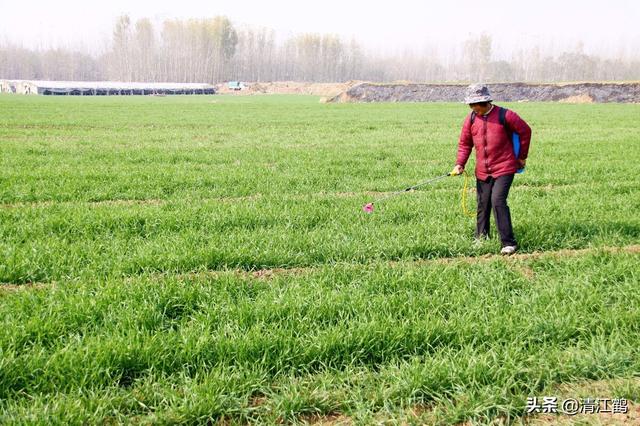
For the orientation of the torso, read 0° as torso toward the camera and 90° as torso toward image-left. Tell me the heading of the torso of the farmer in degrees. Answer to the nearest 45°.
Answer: approximately 45°

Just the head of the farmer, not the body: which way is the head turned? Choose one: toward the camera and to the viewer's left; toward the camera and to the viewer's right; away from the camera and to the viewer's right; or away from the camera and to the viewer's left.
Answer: toward the camera and to the viewer's left
